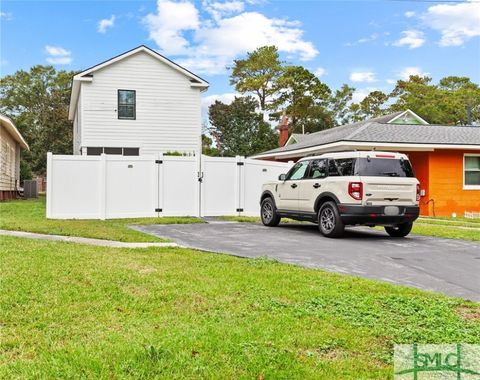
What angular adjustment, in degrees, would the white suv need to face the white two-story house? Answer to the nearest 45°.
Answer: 0° — it already faces it

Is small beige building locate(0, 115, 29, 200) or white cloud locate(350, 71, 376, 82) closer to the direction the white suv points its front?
the small beige building

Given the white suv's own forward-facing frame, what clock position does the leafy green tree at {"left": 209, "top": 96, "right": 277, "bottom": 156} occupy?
The leafy green tree is roughly at 1 o'clock from the white suv.

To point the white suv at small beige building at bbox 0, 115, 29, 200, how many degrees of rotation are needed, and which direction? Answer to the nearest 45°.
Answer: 0° — it already faces it

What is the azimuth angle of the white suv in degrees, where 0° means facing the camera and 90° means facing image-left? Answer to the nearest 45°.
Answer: approximately 135°

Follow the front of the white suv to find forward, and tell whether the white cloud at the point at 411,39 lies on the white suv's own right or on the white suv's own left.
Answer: on the white suv's own right

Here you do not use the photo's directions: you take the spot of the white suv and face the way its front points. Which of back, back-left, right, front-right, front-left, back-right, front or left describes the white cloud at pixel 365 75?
front-right
